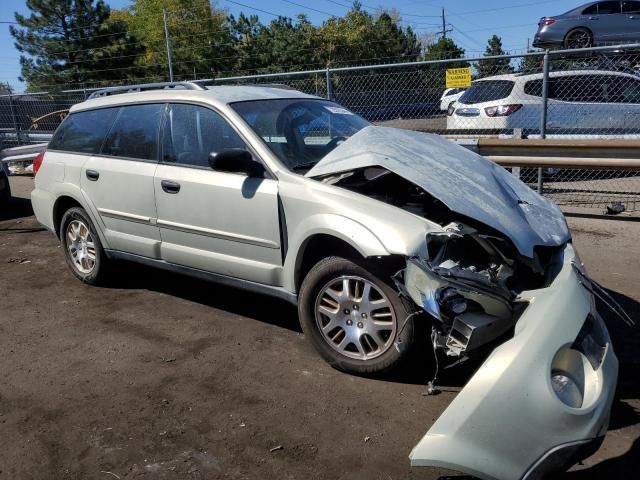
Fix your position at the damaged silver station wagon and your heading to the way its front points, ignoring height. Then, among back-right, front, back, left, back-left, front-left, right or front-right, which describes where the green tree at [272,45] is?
back-left

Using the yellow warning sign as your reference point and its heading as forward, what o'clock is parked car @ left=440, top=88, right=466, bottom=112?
The parked car is roughly at 6 o'clock from the yellow warning sign.

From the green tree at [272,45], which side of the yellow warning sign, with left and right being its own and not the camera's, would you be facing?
back

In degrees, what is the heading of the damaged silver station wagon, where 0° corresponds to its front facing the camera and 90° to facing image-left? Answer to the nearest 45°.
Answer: approximately 315°

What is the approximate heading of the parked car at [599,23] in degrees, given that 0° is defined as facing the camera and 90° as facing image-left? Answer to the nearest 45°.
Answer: approximately 270°

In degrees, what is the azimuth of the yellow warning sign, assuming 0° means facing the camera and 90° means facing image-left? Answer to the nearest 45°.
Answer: approximately 0°

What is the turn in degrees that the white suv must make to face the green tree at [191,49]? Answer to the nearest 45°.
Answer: approximately 90° to its left

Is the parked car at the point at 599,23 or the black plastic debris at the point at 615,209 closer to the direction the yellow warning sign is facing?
the black plastic debris

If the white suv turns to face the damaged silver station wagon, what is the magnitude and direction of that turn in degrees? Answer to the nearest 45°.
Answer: approximately 135° to its right

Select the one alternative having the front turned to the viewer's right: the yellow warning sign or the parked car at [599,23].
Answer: the parked car

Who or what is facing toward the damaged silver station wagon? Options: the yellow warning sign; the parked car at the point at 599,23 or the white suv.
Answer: the yellow warning sign

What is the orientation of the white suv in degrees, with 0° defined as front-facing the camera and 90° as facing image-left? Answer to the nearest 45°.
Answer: approximately 225°

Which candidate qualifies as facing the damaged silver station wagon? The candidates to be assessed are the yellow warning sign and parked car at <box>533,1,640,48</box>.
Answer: the yellow warning sign

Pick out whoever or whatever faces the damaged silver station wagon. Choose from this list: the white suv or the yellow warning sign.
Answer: the yellow warning sign
